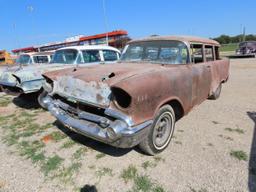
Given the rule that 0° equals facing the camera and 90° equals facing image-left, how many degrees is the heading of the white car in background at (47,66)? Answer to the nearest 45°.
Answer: approximately 45°

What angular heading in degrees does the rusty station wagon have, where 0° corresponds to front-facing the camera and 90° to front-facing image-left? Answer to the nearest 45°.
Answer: approximately 45°

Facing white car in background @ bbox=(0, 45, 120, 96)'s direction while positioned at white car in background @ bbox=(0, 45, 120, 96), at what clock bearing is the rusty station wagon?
The rusty station wagon is roughly at 10 o'clock from the white car in background.

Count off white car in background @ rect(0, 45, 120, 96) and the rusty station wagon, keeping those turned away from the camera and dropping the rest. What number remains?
0

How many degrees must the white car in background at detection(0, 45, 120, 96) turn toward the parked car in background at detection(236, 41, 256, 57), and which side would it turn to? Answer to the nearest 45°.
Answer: approximately 180°

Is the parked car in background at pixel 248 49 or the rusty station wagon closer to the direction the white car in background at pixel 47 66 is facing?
the rusty station wagon

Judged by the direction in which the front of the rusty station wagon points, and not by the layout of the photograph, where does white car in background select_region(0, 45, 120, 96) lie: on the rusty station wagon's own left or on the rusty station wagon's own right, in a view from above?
on the rusty station wagon's own right

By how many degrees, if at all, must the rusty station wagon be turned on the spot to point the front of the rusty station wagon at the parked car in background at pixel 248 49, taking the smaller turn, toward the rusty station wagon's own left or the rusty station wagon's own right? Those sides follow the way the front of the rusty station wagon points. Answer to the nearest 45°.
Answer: approximately 180°
